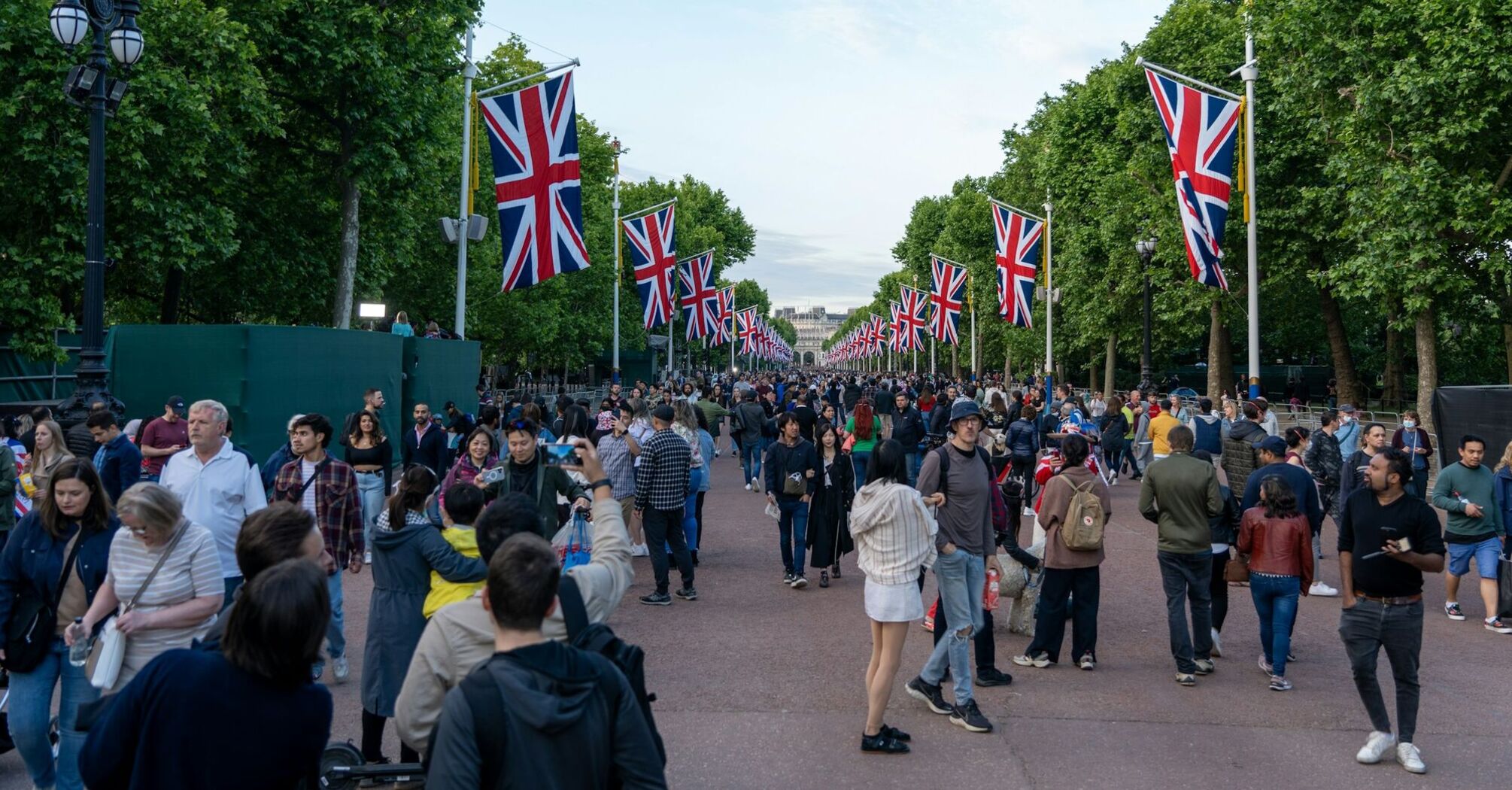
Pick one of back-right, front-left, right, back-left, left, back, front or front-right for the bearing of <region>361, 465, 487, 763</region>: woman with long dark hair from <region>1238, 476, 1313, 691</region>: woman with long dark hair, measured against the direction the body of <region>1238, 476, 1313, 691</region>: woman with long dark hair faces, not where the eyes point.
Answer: back-left

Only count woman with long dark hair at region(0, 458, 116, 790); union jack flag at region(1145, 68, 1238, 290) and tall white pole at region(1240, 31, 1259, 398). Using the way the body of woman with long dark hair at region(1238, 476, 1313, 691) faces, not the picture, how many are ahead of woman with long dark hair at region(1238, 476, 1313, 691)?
2

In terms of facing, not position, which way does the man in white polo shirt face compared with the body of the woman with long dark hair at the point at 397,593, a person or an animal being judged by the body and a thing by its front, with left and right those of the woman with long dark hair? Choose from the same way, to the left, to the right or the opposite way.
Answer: the opposite way

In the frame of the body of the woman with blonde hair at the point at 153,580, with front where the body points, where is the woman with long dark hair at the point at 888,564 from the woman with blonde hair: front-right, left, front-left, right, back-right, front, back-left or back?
back-left

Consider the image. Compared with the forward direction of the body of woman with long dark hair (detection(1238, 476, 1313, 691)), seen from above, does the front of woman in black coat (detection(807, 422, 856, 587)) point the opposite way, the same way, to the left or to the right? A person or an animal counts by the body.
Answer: the opposite way

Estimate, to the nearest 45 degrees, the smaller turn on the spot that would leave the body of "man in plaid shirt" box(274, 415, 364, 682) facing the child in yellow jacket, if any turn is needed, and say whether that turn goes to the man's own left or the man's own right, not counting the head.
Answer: approximately 45° to the man's own left

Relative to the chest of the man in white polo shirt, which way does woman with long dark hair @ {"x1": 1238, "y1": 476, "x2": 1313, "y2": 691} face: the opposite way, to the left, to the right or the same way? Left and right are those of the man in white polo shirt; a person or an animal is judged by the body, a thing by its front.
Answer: the opposite way

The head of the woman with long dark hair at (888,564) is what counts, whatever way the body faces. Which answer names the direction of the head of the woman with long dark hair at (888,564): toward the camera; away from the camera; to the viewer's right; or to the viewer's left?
away from the camera
